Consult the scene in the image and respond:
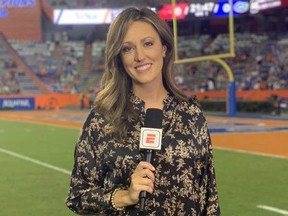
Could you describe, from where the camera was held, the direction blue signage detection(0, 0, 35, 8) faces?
facing the viewer

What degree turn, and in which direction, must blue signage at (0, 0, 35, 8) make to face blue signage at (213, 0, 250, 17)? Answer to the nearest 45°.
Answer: approximately 45° to its left

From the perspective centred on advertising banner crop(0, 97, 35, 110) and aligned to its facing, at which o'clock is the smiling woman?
The smiling woman is roughly at 12 o'clock from the advertising banner.

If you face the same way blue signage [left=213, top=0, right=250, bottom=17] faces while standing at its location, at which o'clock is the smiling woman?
The smiling woman is roughly at 12 o'clock from the blue signage.

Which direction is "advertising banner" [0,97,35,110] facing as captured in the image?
toward the camera

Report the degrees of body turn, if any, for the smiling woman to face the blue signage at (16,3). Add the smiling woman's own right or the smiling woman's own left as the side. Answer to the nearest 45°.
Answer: approximately 180°

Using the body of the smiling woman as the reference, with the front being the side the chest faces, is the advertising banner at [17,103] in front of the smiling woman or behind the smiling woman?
behind

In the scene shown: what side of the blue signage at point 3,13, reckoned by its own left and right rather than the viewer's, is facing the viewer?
front
